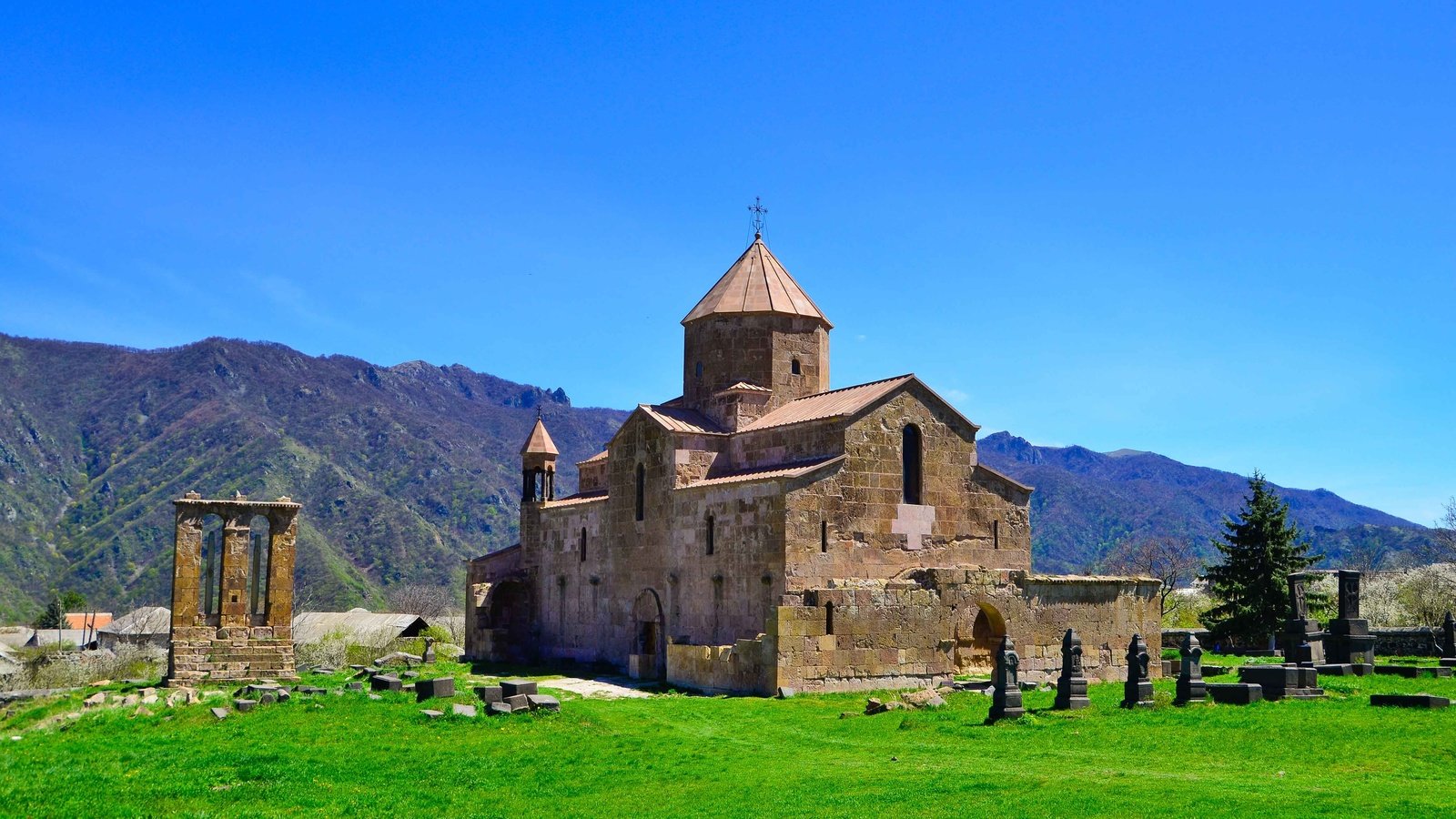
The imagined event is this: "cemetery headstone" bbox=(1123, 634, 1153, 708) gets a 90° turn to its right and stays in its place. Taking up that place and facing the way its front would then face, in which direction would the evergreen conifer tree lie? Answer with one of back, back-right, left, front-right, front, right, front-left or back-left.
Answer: back-right

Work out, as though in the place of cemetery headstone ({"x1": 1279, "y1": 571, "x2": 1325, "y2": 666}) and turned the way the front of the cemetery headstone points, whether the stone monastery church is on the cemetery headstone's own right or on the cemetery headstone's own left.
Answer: on the cemetery headstone's own right

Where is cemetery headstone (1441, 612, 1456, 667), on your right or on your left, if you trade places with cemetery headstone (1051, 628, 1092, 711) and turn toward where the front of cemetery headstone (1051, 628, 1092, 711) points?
on your left

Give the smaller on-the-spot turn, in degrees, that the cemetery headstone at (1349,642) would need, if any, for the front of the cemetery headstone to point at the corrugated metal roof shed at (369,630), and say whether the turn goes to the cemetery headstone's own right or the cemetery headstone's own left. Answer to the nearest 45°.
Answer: approximately 135° to the cemetery headstone's own right

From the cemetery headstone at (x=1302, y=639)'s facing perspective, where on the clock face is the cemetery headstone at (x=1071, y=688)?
the cemetery headstone at (x=1071, y=688) is roughly at 2 o'clock from the cemetery headstone at (x=1302, y=639).

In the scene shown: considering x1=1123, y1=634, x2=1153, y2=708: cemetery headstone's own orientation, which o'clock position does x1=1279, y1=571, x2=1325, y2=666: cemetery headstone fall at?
x1=1279, y1=571, x2=1325, y2=666: cemetery headstone is roughly at 8 o'clock from x1=1123, y1=634, x2=1153, y2=708: cemetery headstone.
